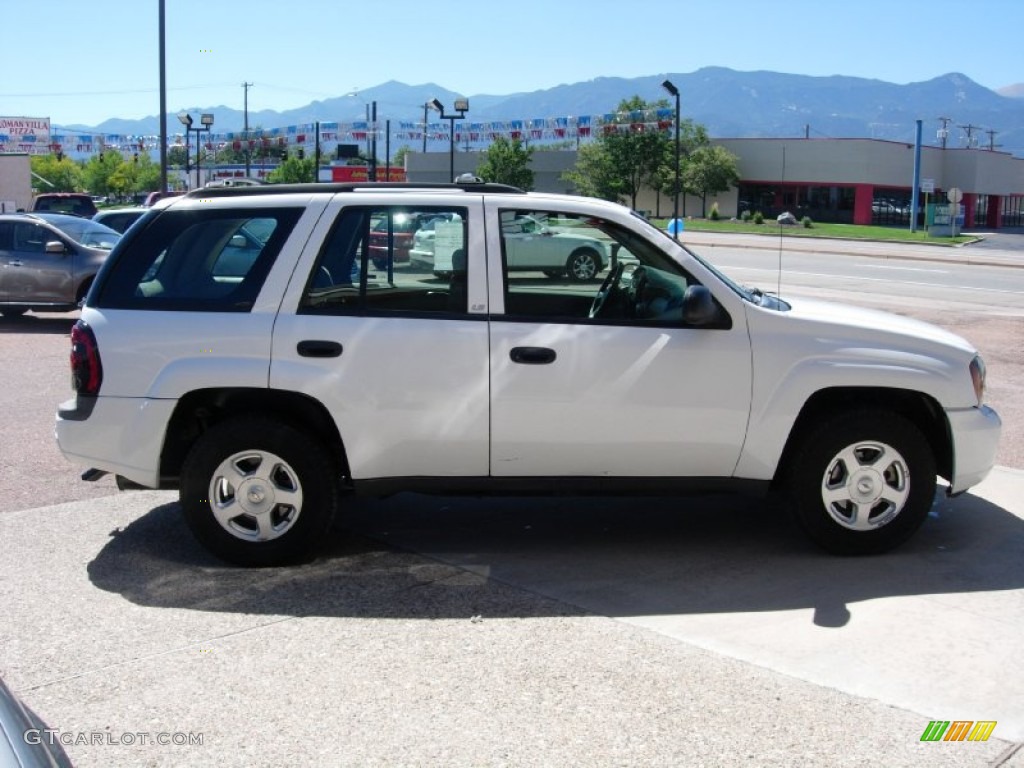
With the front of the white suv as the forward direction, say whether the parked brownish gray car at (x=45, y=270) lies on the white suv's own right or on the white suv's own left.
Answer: on the white suv's own left

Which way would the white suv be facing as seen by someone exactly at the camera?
facing to the right of the viewer
